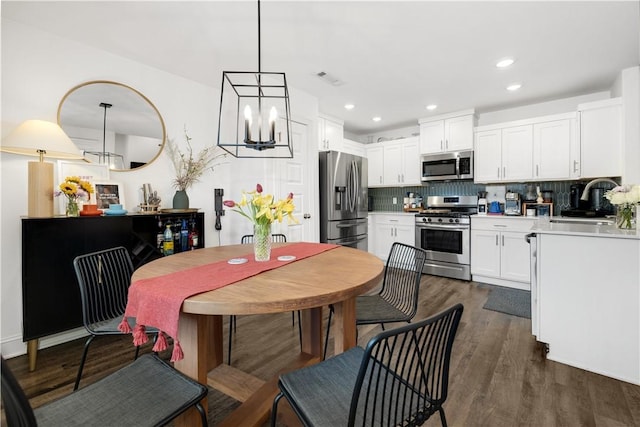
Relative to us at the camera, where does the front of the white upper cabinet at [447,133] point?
facing the viewer and to the left of the viewer

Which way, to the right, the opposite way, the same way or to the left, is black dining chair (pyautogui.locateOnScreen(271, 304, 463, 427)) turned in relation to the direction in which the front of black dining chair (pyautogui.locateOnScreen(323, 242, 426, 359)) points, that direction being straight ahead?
to the right

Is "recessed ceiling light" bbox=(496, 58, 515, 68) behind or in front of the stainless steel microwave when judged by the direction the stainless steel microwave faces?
in front

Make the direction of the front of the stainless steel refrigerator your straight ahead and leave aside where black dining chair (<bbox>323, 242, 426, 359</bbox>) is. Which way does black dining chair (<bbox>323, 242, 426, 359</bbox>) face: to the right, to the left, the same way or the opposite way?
to the right

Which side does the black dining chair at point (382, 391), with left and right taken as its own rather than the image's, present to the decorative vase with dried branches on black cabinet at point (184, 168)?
front

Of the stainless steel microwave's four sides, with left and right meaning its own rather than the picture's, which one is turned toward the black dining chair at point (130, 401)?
front

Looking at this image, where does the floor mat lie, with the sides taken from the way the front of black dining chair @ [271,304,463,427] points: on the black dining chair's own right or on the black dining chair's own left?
on the black dining chair's own right

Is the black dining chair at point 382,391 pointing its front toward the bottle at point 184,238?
yes

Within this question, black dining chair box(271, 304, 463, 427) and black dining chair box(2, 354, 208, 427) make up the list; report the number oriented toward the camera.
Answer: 0
